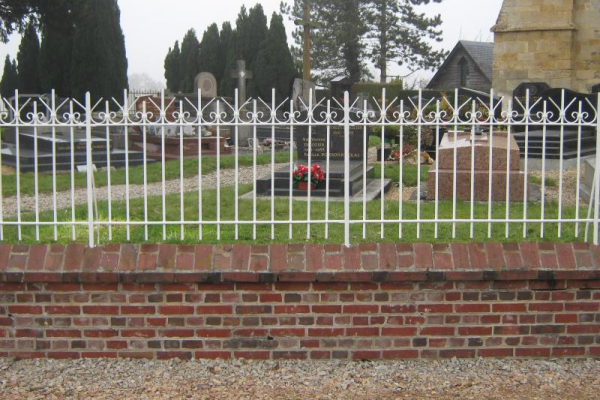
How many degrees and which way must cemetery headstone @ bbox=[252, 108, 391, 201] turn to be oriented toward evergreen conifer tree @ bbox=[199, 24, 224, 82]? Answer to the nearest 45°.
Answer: approximately 180°

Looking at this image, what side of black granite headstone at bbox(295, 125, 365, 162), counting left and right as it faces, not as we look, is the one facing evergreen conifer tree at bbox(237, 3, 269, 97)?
back

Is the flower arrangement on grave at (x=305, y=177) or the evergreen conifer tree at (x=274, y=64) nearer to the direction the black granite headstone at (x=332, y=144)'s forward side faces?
the flower arrangement on grave

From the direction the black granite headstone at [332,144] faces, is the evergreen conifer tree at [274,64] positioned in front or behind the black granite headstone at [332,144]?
behind

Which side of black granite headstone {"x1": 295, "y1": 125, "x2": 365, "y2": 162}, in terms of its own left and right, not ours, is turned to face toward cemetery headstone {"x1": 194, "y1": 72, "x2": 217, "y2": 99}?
back

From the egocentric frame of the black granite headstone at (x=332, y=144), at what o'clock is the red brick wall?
The red brick wall is roughly at 12 o'clock from the black granite headstone.

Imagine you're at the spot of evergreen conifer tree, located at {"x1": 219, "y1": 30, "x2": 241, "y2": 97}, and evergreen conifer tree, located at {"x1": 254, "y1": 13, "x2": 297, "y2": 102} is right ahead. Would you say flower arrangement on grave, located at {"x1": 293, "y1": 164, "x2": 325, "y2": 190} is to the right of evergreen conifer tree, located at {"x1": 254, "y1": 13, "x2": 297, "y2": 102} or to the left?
right

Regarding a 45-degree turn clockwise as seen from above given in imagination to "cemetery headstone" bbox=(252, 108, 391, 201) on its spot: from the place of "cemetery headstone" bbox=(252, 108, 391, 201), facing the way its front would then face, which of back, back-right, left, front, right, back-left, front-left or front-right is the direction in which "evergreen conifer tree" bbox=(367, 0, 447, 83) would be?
back-right

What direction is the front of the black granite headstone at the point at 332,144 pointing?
toward the camera

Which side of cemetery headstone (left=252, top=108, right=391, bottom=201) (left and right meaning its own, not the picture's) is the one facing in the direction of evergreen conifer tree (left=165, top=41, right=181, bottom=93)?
back

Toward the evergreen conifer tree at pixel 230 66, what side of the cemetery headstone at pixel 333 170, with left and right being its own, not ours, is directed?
back

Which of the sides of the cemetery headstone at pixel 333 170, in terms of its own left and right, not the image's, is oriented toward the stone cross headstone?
back

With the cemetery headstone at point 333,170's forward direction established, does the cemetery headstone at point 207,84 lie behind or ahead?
behind

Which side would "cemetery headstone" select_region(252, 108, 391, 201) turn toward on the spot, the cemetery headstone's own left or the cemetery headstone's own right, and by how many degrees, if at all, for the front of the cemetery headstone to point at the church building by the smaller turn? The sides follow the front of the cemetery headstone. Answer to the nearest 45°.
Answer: approximately 180°
